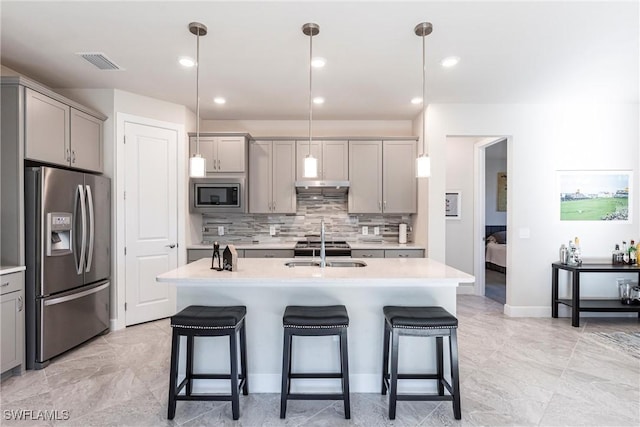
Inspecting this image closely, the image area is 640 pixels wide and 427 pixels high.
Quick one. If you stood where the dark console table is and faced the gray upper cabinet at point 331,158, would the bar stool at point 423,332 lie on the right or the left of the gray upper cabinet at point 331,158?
left

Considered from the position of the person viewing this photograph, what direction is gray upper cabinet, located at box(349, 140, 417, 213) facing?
facing the viewer

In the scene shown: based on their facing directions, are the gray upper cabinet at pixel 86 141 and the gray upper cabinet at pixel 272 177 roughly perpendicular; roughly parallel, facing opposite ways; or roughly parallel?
roughly perpendicular

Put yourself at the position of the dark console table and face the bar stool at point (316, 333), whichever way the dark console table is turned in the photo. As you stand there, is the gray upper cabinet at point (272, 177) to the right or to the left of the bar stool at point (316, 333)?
right

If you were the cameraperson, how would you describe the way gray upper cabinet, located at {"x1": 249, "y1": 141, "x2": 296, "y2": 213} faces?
facing the viewer

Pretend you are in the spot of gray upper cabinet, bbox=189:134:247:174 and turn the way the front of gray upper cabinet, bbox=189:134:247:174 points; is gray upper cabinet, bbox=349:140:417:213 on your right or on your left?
on your left

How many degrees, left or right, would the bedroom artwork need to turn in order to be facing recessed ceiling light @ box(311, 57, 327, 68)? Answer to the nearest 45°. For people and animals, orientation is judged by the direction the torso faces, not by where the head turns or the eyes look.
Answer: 0° — it already faces it

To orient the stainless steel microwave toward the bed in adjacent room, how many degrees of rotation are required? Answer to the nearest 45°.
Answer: approximately 90° to its left

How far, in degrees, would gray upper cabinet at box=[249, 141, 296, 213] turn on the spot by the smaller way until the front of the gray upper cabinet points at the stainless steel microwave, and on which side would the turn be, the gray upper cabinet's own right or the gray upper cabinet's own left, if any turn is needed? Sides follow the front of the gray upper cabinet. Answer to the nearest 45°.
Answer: approximately 90° to the gray upper cabinet's own right

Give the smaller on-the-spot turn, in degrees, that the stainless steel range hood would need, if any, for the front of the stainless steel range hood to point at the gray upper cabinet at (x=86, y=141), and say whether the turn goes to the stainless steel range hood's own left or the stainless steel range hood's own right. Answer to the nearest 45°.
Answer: approximately 45° to the stainless steel range hood's own right

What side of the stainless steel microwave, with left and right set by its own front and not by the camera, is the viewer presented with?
front

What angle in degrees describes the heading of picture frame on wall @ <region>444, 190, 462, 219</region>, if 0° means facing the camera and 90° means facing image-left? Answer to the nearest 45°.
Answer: approximately 0°
